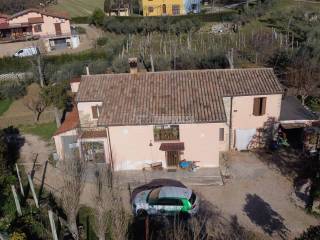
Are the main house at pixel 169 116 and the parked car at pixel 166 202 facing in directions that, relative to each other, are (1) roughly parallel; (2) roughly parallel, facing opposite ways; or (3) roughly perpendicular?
roughly perpendicular

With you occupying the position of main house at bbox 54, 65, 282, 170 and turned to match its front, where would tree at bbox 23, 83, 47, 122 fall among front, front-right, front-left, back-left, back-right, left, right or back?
back-right

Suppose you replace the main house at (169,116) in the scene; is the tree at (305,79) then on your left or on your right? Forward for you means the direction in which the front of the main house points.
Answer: on your left

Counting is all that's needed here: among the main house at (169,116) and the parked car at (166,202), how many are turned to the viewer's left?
1

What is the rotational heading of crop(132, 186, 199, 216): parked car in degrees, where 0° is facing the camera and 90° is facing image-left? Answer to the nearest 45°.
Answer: approximately 90°

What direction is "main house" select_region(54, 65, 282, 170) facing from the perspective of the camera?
toward the camera

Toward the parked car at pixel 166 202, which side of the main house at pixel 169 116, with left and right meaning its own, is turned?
front

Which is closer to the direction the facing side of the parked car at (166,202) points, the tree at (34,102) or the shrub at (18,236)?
the shrub

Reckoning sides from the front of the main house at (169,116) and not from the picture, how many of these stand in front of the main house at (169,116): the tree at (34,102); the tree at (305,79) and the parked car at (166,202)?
1

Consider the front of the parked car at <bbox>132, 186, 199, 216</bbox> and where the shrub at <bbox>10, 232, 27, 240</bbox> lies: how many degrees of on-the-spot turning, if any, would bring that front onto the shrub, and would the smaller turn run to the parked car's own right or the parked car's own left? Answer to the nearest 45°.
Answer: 0° — it already faces it

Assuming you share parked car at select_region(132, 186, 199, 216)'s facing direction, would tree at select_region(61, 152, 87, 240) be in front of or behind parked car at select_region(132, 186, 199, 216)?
in front

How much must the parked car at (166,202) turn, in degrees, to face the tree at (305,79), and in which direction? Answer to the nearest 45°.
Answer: approximately 135° to its right

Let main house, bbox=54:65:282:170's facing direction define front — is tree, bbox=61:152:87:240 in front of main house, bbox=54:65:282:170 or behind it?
in front

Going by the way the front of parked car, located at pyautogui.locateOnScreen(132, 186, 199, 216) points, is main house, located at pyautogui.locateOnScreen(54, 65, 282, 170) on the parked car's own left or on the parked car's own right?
on the parked car's own right
